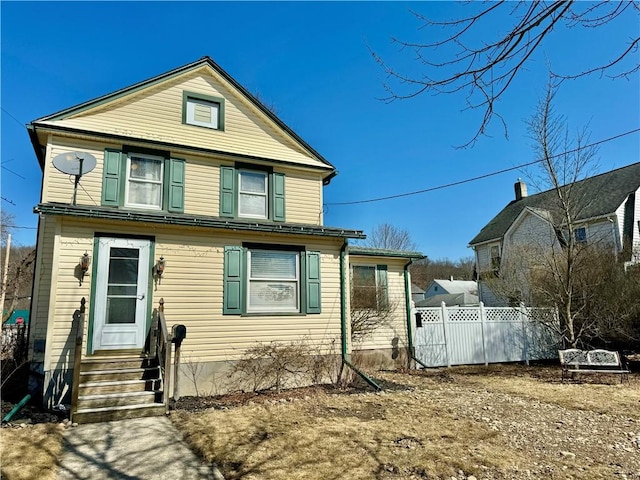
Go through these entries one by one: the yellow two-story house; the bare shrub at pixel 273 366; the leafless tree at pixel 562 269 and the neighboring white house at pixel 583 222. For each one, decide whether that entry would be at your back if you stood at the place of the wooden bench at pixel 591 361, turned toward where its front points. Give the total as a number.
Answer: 2

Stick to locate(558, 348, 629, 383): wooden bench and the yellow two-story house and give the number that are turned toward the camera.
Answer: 2

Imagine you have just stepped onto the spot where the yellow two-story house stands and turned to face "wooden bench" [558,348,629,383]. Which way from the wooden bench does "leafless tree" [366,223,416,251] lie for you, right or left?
left

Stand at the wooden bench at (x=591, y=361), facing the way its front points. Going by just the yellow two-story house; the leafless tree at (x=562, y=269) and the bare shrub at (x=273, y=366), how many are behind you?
1

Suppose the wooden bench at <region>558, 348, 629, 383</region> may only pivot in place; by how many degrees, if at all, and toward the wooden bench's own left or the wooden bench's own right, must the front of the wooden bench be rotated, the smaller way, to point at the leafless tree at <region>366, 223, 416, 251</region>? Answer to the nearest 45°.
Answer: approximately 135° to the wooden bench's own right

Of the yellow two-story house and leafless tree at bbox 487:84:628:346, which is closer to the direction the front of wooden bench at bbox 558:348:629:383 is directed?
the yellow two-story house

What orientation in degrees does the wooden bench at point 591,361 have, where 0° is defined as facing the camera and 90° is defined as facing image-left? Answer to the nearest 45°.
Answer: approximately 0°

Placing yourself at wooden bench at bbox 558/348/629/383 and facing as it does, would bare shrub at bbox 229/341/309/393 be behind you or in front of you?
in front

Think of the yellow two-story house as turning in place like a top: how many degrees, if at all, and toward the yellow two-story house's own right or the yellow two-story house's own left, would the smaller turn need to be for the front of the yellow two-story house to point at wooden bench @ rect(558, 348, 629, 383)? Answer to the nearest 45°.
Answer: approximately 90° to the yellow two-story house's own left

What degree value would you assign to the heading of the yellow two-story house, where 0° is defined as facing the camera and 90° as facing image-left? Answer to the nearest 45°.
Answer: approximately 0°

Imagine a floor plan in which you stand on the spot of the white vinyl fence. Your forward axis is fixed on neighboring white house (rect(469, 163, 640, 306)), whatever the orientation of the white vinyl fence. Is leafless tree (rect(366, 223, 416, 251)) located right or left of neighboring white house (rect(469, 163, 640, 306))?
left

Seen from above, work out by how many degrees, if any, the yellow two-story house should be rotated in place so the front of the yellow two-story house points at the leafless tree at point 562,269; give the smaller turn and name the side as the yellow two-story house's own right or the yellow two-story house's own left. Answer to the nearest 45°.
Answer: approximately 90° to the yellow two-story house's own left

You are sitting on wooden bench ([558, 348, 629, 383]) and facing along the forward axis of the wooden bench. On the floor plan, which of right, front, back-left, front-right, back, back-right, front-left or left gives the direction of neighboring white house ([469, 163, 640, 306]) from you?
back

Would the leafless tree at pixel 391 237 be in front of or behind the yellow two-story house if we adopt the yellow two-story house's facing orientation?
behind
